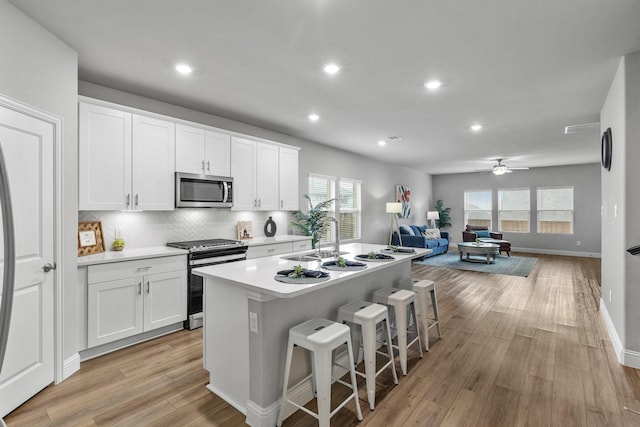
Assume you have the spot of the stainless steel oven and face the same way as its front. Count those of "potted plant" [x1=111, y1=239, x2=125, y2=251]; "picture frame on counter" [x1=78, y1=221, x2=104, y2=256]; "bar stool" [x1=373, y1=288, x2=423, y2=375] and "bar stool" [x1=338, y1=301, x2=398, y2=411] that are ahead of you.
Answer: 2

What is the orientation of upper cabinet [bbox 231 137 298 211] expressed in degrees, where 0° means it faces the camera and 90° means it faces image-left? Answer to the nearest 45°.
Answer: approximately 315°

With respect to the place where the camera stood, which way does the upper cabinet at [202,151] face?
facing the viewer and to the right of the viewer

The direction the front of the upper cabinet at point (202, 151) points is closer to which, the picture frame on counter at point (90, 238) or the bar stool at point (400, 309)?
the bar stool

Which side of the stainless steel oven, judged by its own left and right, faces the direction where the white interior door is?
right

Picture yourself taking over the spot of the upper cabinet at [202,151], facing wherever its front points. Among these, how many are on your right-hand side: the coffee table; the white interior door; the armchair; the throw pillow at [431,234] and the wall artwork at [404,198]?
1

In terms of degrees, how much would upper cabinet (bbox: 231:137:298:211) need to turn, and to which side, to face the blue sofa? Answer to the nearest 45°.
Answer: approximately 90° to its left

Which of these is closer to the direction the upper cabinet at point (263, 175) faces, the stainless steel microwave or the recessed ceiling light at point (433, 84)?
the recessed ceiling light

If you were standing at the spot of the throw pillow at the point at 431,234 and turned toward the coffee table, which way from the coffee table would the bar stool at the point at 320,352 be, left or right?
right

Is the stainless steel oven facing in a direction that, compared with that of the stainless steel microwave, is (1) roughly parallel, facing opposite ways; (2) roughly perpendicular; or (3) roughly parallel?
roughly parallel

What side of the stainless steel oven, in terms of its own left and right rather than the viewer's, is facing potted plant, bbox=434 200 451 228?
left

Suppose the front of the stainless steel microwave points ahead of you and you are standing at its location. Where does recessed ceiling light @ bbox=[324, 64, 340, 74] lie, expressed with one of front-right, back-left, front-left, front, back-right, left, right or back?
front

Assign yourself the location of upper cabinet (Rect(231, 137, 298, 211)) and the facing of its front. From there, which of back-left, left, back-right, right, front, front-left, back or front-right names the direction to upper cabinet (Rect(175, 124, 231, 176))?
right

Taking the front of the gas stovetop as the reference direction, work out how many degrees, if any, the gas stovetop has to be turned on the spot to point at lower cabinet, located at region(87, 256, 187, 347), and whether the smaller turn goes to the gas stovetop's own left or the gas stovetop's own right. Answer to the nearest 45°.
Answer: approximately 90° to the gas stovetop's own right

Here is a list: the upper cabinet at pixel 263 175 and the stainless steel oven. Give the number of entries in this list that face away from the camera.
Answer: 0

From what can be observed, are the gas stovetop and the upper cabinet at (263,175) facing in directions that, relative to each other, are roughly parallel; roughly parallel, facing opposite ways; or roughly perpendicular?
roughly parallel

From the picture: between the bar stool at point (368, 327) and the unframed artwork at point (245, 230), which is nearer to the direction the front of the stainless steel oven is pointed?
the bar stool

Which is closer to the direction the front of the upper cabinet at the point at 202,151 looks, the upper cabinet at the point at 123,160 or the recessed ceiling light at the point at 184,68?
the recessed ceiling light
